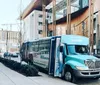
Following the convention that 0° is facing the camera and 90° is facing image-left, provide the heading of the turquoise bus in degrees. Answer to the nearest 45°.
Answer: approximately 315°
